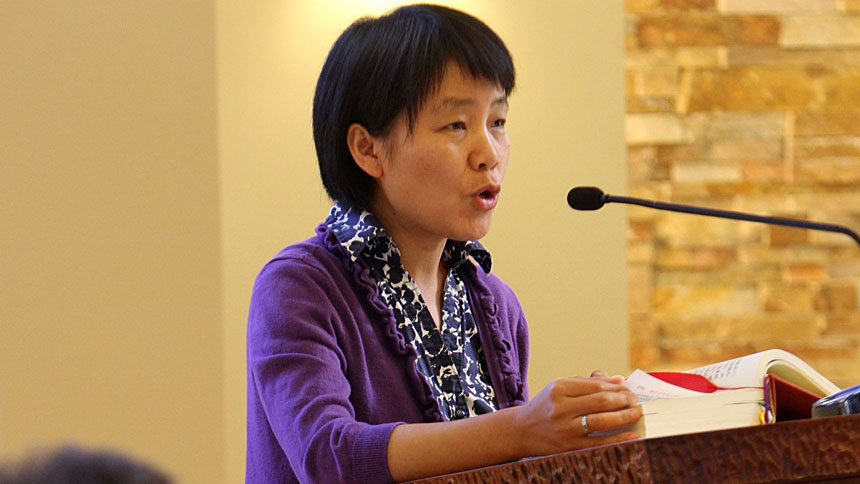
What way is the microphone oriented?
to the viewer's left

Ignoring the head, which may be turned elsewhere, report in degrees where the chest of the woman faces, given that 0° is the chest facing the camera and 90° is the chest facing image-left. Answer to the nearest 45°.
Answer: approximately 315°

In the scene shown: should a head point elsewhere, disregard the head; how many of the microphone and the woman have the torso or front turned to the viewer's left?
1
